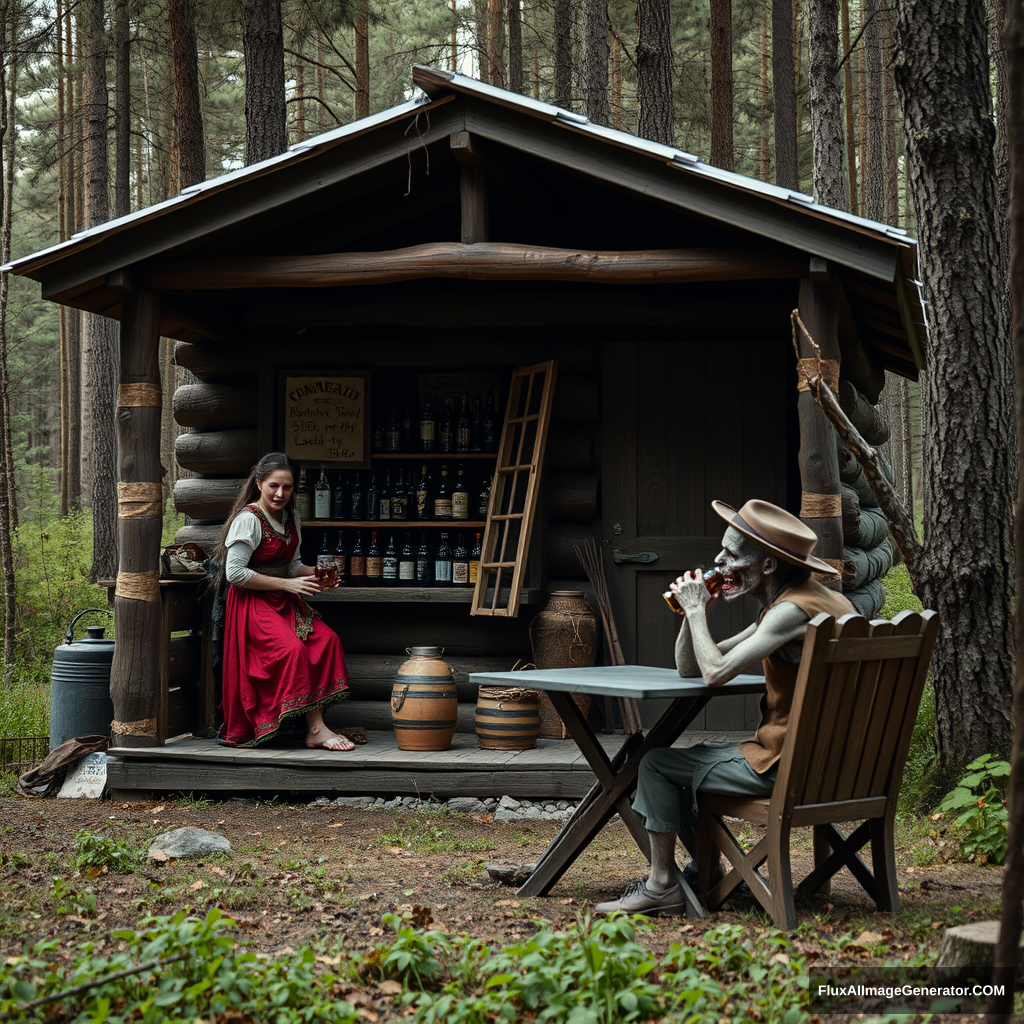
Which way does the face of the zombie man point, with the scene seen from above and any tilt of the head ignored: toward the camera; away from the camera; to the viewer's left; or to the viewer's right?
to the viewer's left

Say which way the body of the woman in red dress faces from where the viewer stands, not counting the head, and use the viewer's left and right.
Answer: facing the viewer and to the right of the viewer

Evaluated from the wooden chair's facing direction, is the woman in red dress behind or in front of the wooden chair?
in front

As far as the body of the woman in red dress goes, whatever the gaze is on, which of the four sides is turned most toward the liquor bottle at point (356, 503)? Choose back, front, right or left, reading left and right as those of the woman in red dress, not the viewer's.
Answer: left

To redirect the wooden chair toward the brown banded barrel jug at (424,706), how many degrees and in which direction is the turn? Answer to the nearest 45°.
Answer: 0° — it already faces it

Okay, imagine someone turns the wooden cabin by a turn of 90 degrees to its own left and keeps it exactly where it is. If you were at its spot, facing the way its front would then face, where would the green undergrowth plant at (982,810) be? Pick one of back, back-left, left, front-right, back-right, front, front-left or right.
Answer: front-right

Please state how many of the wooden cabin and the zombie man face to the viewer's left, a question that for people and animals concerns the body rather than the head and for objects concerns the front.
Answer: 1

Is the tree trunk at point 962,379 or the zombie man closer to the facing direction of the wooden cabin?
the zombie man

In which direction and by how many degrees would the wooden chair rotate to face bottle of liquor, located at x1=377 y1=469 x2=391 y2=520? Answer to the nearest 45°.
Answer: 0° — it already faces it

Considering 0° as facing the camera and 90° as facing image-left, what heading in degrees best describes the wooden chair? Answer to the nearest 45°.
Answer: approximately 135°

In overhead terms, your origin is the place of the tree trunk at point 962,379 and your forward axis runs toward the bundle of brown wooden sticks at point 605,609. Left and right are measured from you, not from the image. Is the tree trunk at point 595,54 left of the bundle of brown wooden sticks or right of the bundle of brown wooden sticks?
right

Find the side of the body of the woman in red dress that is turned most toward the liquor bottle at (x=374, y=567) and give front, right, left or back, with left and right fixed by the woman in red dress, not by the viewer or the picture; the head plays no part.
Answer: left

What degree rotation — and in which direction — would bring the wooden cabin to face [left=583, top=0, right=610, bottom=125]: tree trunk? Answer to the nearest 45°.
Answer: approximately 180°

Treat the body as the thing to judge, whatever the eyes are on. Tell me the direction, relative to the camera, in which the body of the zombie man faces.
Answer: to the viewer's left

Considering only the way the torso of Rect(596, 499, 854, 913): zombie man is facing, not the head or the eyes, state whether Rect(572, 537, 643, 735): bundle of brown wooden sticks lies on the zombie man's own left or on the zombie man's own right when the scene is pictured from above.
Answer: on the zombie man's own right
